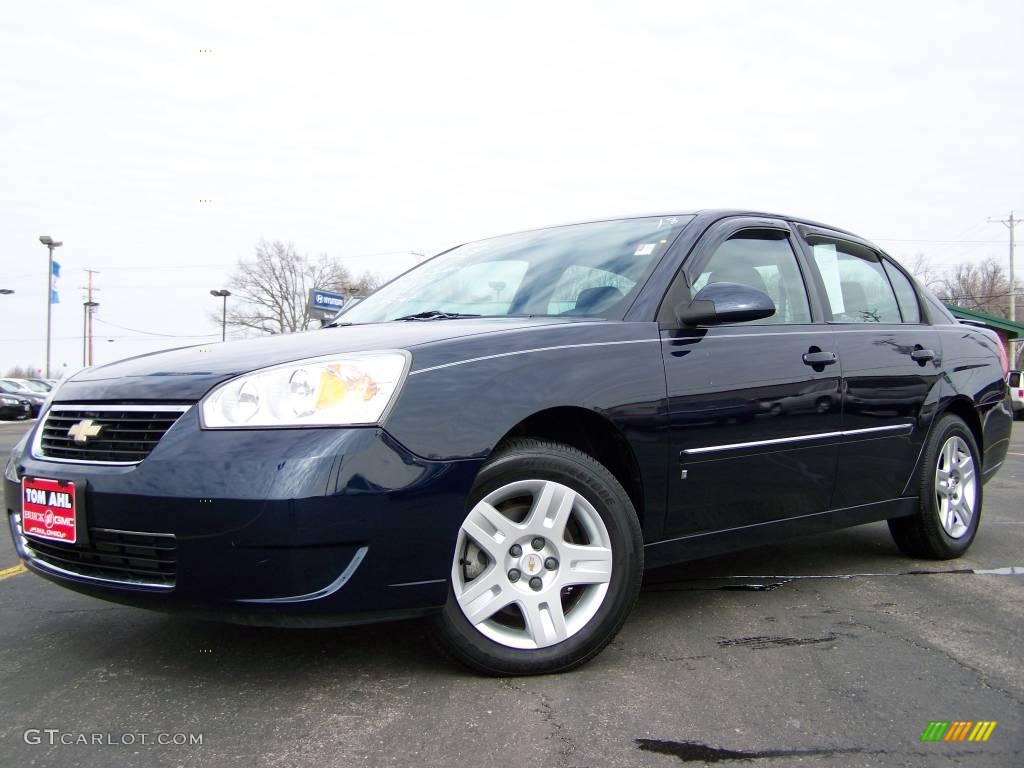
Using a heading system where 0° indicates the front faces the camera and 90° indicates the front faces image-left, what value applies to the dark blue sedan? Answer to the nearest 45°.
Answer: approximately 45°

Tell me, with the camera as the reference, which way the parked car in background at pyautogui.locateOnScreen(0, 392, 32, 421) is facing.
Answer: facing the viewer and to the right of the viewer

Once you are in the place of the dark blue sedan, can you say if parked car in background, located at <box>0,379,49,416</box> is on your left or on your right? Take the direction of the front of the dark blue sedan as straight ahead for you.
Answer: on your right

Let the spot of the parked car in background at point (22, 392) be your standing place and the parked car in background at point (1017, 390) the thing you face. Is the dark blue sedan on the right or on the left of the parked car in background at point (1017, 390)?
right

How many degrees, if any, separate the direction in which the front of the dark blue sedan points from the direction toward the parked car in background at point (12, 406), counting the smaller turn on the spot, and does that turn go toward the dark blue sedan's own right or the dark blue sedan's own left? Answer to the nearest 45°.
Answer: approximately 90° to the dark blue sedan's own right
